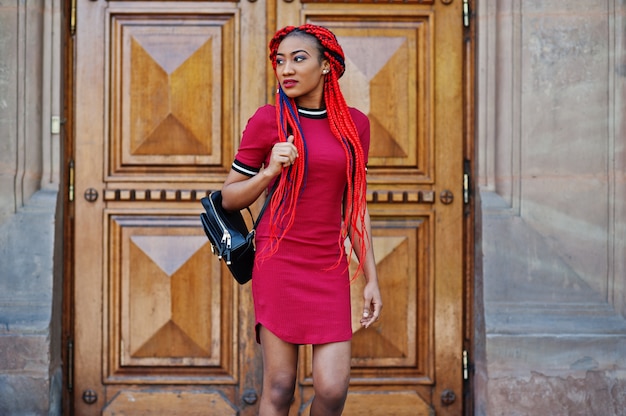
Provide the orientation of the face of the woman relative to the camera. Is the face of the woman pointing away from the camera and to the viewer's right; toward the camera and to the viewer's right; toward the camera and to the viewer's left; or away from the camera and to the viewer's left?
toward the camera and to the viewer's left

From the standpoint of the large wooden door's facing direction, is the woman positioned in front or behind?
in front

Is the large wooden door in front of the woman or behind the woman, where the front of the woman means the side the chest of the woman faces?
behind

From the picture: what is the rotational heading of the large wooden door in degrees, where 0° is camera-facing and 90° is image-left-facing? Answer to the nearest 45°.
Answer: approximately 0°

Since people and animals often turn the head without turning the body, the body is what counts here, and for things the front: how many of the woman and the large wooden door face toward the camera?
2
